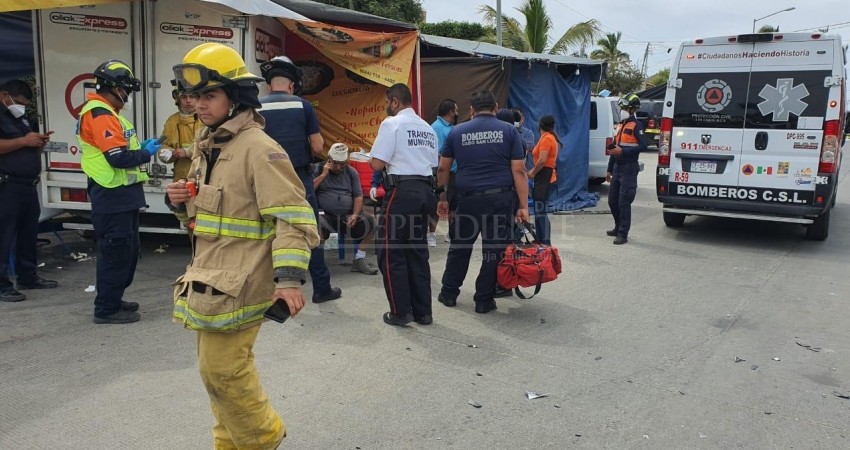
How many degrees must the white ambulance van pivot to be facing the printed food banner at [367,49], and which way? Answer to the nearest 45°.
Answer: approximately 135° to its left

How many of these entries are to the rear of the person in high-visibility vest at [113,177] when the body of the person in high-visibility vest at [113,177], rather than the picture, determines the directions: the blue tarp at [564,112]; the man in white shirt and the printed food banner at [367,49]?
0

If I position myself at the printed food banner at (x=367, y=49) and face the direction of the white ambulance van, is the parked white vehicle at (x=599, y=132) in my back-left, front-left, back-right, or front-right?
front-left

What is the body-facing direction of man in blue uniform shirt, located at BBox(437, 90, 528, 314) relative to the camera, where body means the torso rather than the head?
away from the camera

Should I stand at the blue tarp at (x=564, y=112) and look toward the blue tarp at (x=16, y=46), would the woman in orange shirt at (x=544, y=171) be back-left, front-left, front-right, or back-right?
front-left

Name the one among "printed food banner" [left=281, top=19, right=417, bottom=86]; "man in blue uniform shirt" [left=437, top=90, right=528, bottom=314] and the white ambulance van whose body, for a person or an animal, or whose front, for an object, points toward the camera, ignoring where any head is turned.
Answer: the printed food banner

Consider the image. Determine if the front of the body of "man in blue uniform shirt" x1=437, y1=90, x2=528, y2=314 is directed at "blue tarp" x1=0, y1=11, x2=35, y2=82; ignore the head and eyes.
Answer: no

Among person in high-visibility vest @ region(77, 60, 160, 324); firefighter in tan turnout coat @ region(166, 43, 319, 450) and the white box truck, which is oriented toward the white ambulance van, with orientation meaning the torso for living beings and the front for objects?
the person in high-visibility vest

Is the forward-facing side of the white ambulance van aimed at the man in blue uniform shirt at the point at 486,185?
no

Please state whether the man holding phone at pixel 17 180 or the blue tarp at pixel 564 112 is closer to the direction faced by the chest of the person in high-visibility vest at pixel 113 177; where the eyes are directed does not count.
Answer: the blue tarp

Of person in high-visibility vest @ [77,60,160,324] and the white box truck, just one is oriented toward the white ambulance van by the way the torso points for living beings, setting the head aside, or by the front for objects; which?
the person in high-visibility vest

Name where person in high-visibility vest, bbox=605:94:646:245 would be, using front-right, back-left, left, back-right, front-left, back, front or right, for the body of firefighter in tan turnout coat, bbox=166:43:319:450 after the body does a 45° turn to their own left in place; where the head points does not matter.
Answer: back-left

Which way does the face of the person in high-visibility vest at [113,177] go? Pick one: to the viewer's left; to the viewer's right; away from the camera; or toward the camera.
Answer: to the viewer's right

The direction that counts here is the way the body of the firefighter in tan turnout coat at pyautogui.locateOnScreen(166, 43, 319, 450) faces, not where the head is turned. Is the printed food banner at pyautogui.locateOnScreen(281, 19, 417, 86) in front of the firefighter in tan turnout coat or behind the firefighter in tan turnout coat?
behind

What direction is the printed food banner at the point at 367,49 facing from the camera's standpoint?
toward the camera

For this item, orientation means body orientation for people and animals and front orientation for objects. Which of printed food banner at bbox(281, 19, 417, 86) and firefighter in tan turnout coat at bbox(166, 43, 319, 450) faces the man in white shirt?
the printed food banner

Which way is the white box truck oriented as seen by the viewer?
away from the camera

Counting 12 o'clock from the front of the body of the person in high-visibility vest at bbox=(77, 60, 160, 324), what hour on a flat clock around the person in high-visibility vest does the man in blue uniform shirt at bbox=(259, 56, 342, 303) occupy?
The man in blue uniform shirt is roughly at 12 o'clock from the person in high-visibility vest.

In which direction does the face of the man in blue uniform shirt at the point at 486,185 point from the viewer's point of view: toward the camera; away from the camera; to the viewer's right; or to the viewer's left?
away from the camera

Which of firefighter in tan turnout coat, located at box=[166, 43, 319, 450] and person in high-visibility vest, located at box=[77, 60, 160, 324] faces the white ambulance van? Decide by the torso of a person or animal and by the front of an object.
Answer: the person in high-visibility vest

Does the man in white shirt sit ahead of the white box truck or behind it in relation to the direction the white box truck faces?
behind

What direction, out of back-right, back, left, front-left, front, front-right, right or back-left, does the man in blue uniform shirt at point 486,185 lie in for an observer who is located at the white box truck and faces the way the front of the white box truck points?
back-right
